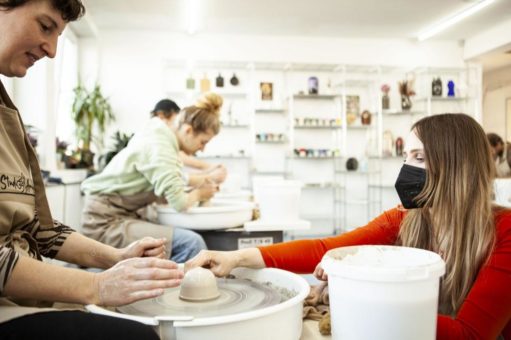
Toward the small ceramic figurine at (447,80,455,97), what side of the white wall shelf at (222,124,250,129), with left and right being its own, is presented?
left

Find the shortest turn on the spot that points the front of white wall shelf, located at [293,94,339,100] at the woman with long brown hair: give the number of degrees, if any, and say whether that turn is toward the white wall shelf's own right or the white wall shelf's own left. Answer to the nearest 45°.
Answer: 0° — it already faces them

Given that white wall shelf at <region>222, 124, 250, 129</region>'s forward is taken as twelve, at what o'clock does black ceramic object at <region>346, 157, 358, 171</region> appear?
The black ceramic object is roughly at 9 o'clock from the white wall shelf.

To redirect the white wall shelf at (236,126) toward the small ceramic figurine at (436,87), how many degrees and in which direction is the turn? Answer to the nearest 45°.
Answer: approximately 90° to its left

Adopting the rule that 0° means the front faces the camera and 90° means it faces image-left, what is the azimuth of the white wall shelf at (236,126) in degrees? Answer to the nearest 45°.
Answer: approximately 0°

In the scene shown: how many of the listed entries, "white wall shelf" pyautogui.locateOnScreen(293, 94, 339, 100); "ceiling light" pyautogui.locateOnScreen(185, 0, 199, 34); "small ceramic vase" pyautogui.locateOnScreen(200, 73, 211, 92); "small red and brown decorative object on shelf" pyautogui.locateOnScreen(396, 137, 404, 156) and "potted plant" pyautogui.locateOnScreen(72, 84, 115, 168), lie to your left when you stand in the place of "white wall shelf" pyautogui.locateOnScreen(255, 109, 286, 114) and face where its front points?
2

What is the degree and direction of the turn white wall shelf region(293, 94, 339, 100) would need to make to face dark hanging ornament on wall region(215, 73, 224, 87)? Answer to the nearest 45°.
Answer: approximately 90° to its right

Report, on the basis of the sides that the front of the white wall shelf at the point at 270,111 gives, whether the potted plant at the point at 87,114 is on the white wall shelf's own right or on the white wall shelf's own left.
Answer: on the white wall shelf's own right

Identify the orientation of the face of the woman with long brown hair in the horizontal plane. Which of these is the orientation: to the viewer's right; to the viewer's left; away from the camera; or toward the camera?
to the viewer's left

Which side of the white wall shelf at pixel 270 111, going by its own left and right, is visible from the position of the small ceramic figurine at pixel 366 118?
left
